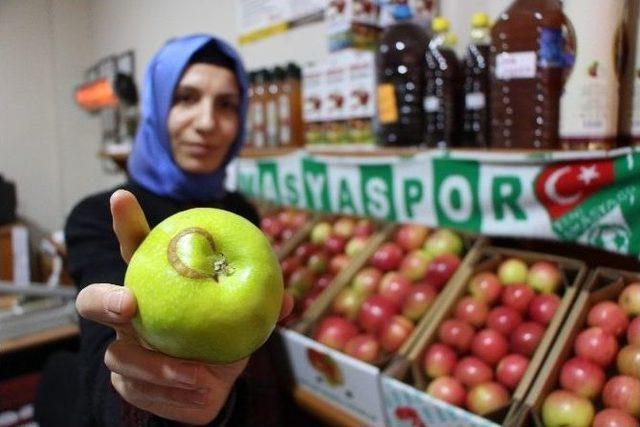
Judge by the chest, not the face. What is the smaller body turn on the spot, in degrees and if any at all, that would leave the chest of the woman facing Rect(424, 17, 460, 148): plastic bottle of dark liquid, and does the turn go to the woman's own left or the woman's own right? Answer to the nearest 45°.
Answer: approximately 135° to the woman's own left

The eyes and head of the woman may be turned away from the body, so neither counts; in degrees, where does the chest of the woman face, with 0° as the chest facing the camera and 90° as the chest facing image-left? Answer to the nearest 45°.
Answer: approximately 0°

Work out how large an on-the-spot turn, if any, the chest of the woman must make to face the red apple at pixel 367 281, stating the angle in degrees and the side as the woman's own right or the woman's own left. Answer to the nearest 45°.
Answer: approximately 135° to the woman's own left
